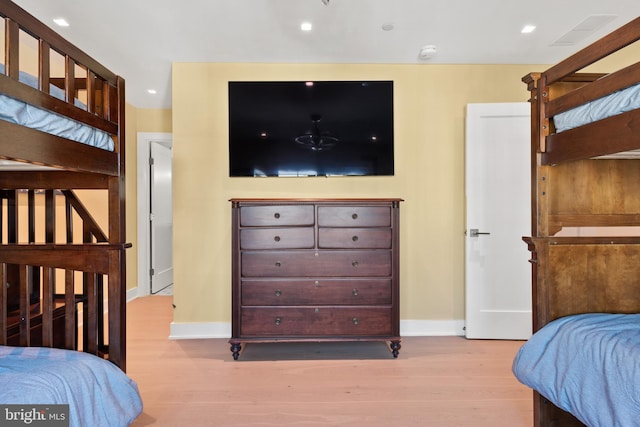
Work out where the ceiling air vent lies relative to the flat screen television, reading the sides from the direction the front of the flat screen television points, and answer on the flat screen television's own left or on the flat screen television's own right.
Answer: on the flat screen television's own left

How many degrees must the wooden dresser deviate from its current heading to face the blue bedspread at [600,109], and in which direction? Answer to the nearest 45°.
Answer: approximately 45° to its left

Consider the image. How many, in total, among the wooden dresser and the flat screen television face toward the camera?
2

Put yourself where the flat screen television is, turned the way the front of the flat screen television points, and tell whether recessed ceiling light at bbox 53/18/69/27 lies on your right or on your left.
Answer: on your right

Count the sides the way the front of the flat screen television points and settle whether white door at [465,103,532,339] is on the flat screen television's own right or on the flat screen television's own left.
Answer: on the flat screen television's own left

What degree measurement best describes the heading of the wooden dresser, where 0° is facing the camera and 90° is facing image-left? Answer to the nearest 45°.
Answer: approximately 0°

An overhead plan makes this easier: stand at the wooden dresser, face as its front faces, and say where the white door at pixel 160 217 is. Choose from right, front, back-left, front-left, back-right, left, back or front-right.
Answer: back-right

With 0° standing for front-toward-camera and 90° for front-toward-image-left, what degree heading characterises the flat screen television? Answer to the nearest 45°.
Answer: approximately 0°

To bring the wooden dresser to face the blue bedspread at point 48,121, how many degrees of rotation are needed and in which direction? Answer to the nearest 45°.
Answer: approximately 45° to its right

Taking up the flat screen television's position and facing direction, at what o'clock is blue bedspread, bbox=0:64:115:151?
The blue bedspread is roughly at 1 o'clock from the flat screen television.
